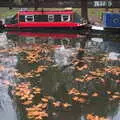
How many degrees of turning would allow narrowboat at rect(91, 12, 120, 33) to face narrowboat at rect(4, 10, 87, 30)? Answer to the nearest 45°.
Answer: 0° — it already faces it

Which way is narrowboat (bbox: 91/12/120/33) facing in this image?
to the viewer's left

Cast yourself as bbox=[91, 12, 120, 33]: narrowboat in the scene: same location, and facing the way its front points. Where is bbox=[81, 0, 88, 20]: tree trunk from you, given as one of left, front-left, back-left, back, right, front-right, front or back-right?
front-right
